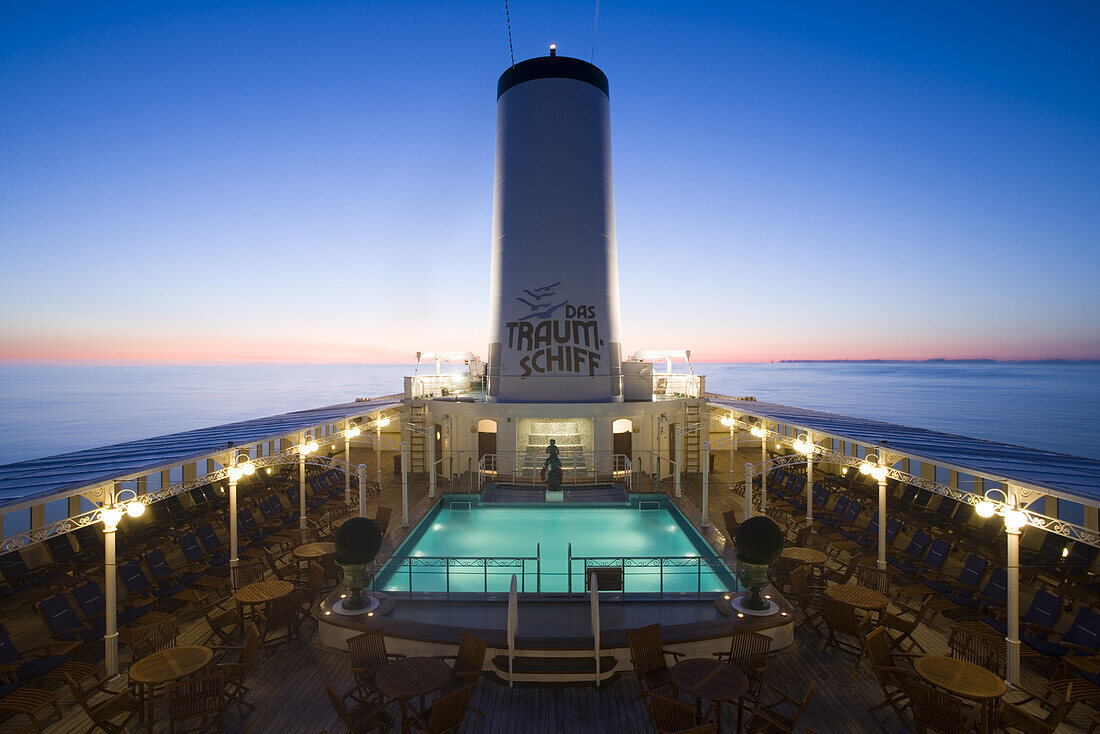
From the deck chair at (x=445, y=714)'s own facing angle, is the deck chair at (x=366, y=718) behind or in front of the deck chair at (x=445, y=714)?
in front

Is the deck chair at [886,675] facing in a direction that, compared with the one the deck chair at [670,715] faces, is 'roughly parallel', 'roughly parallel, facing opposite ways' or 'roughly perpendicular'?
roughly perpendicular

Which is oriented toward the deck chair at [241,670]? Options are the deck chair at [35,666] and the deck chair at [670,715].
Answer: the deck chair at [35,666]

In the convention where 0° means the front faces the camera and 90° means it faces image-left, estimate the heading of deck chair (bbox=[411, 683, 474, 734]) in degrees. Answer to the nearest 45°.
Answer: approximately 135°

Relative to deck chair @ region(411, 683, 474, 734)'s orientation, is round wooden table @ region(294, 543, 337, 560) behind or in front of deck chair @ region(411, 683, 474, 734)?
in front

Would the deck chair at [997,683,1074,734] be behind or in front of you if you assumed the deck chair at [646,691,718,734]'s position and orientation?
in front

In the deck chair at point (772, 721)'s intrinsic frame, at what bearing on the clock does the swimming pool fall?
The swimming pool is roughly at 12 o'clock from the deck chair.

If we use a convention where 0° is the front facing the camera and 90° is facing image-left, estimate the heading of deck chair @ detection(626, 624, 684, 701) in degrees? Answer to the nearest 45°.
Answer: approximately 315°

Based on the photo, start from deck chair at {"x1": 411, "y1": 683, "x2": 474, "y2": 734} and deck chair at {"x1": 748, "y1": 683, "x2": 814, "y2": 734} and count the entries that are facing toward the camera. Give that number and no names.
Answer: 0

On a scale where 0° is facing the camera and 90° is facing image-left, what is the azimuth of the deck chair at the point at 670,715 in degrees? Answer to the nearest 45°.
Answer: approximately 225°

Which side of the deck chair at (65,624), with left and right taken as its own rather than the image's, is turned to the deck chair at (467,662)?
front

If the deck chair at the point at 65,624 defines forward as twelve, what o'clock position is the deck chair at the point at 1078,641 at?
the deck chair at the point at 1078,641 is roughly at 12 o'clock from the deck chair at the point at 65,624.
